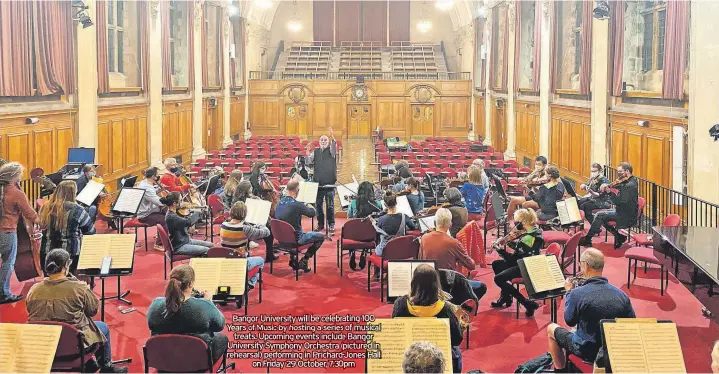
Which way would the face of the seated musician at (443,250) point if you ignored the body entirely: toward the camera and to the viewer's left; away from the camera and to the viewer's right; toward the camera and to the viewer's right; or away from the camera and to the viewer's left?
away from the camera and to the viewer's left

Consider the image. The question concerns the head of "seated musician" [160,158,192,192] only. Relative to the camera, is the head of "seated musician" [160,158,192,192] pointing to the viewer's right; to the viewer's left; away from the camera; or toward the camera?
to the viewer's right

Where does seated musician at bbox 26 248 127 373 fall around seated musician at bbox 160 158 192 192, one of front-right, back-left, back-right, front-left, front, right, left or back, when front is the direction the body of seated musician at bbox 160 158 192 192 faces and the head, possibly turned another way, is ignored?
right

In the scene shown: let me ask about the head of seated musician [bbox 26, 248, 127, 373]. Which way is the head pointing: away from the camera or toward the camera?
away from the camera

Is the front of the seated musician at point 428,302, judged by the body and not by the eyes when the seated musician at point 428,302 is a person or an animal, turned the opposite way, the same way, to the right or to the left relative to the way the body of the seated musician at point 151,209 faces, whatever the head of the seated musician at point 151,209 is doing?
to the left

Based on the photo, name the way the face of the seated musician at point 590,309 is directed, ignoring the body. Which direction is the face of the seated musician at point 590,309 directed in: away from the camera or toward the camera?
away from the camera

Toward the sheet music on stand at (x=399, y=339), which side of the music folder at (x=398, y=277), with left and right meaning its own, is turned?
front

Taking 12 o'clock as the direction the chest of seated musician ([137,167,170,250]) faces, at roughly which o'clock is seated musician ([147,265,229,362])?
seated musician ([147,265,229,362]) is roughly at 3 o'clock from seated musician ([137,167,170,250]).

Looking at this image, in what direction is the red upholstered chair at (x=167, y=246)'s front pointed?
to the viewer's right

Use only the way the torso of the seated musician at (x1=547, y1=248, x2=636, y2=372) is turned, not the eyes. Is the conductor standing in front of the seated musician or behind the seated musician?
in front

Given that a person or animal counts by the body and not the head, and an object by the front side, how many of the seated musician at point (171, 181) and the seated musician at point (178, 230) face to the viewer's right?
2

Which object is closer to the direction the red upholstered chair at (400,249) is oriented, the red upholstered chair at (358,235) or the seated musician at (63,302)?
the red upholstered chair

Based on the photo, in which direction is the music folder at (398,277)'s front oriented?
toward the camera

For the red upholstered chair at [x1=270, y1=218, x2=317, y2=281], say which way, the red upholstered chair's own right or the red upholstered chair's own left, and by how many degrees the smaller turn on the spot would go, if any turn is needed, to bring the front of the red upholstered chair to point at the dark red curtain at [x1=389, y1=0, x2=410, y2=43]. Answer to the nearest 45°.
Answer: approximately 45° to the red upholstered chair's own left

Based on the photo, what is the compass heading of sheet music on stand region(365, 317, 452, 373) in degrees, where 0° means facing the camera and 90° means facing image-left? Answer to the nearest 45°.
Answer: approximately 0°

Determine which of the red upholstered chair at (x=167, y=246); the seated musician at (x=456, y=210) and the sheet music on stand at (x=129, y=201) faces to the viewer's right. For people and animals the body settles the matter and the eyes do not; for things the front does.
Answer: the red upholstered chair

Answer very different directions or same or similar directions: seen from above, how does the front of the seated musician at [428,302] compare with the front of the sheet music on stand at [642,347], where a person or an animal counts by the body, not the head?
very different directions
